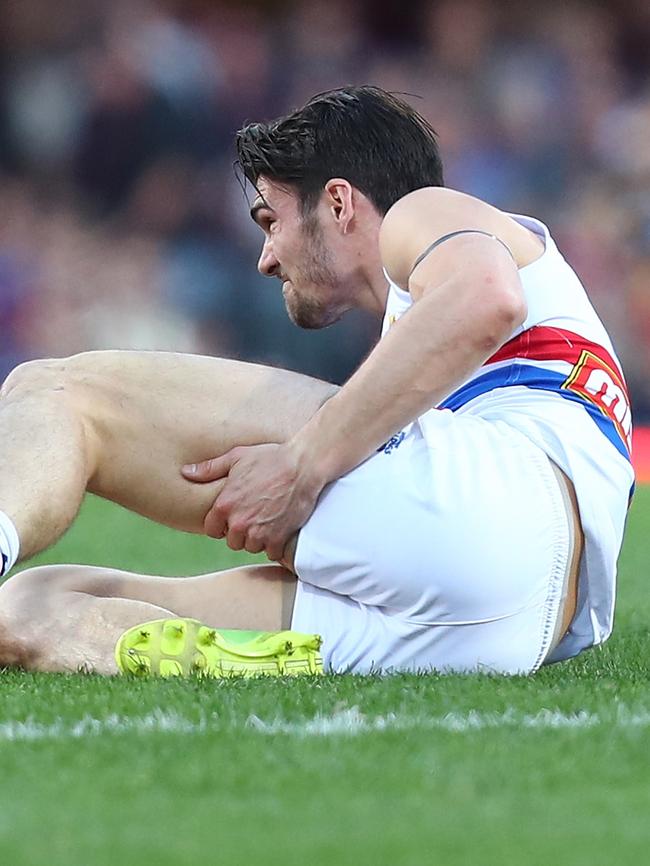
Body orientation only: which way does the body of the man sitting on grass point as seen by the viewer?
to the viewer's left

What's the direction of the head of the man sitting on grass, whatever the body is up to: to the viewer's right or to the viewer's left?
to the viewer's left
